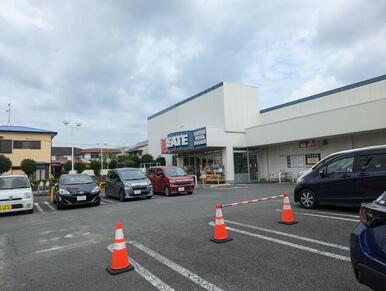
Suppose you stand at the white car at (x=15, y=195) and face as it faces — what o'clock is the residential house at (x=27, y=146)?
The residential house is roughly at 6 o'clock from the white car.

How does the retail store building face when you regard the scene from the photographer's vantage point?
facing the viewer and to the left of the viewer

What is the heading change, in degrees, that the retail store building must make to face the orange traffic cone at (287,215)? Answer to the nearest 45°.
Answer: approximately 45° to its left

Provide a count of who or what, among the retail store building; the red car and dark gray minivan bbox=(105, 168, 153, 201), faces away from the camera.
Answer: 0

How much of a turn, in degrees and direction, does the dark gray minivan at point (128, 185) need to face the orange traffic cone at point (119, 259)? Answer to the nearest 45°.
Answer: approximately 45° to its right

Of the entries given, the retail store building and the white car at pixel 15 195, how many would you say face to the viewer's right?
0

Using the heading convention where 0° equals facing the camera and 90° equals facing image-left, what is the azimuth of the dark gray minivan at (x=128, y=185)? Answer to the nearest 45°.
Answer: approximately 315°

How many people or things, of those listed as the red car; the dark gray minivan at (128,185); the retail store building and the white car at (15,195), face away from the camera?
0

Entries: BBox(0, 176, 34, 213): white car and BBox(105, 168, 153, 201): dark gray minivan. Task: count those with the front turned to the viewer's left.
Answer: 0

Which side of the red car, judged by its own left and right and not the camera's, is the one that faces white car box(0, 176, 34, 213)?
right

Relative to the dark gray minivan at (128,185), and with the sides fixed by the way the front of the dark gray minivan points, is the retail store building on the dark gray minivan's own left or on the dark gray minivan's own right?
on the dark gray minivan's own left

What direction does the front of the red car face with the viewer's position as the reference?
facing the viewer and to the right of the viewer

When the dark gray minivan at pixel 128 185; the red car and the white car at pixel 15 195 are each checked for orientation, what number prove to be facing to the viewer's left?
0

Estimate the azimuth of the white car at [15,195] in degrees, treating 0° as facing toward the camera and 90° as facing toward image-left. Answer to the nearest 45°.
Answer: approximately 0°
